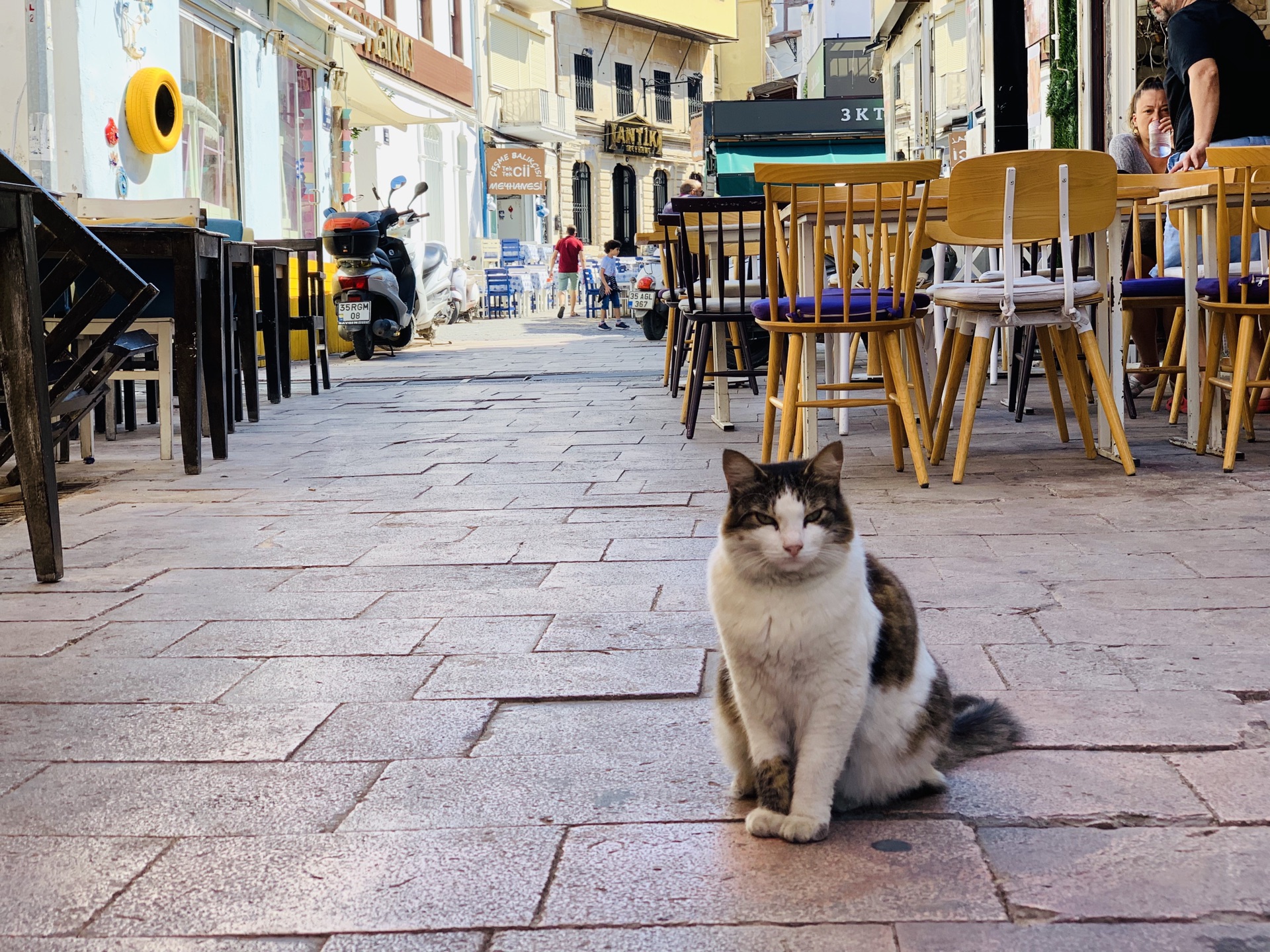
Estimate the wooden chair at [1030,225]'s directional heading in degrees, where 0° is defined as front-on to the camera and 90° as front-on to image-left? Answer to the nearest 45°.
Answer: approximately 180°

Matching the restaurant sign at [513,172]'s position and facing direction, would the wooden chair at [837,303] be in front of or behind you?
in front

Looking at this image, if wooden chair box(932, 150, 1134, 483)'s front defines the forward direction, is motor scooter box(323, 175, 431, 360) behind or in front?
in front

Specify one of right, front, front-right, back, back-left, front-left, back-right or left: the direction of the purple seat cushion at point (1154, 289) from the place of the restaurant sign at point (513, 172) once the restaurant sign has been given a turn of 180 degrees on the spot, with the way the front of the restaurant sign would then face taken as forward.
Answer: back

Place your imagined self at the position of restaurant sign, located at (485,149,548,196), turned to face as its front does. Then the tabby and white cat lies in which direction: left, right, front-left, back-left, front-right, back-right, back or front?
front

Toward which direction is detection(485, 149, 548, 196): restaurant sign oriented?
toward the camera

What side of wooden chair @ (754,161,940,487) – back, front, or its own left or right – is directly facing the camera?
back

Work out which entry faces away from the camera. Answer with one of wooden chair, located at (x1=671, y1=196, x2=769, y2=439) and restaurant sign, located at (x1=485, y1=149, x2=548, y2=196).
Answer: the wooden chair
